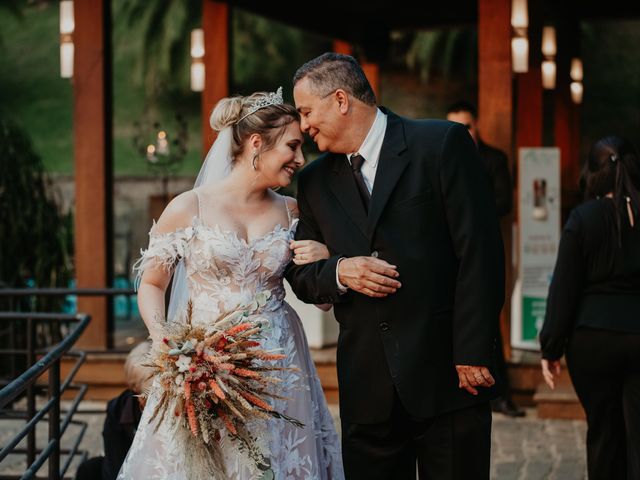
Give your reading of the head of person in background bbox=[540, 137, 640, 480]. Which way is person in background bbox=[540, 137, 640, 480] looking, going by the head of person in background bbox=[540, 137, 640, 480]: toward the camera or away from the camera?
away from the camera

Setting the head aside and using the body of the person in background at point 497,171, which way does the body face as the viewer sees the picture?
toward the camera

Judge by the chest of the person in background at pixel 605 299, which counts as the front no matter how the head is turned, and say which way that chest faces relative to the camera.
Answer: away from the camera

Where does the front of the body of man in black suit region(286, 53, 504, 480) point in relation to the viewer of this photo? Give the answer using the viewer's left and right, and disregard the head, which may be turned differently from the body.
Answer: facing the viewer and to the left of the viewer

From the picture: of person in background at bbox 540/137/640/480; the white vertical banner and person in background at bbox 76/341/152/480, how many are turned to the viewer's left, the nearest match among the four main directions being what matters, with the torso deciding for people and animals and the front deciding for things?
0

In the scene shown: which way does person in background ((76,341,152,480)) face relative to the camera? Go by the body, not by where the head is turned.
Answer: to the viewer's right

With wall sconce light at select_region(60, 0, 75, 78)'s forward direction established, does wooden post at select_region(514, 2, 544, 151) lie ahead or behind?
behind

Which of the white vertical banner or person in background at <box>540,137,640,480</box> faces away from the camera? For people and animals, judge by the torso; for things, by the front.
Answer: the person in background

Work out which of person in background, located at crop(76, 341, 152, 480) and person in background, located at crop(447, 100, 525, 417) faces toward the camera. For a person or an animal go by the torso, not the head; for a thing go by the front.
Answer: person in background, located at crop(447, 100, 525, 417)

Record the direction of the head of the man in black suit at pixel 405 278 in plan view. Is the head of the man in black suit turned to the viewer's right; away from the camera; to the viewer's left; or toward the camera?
to the viewer's left

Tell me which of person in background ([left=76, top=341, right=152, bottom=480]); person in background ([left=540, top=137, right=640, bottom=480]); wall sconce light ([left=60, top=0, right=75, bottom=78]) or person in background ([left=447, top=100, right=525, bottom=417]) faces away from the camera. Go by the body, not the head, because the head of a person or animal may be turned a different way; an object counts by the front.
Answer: person in background ([left=540, top=137, right=640, bottom=480])

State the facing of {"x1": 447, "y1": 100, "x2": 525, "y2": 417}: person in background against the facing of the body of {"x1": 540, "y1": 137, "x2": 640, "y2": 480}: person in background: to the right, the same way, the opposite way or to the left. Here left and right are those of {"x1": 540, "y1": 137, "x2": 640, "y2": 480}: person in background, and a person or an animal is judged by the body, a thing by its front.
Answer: the opposite way

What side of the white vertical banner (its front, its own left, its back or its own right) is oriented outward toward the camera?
front

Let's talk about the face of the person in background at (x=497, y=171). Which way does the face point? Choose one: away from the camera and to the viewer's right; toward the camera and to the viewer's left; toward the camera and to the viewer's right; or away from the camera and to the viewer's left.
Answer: toward the camera and to the viewer's left

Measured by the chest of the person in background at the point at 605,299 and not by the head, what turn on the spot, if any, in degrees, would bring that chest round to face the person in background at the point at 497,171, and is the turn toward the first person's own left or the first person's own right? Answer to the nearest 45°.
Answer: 0° — they already face them
